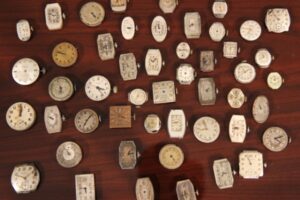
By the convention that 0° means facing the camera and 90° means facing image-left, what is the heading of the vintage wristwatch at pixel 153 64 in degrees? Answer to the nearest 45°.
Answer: approximately 0°

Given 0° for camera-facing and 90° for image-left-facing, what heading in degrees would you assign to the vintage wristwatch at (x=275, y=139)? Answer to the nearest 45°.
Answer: approximately 0°
